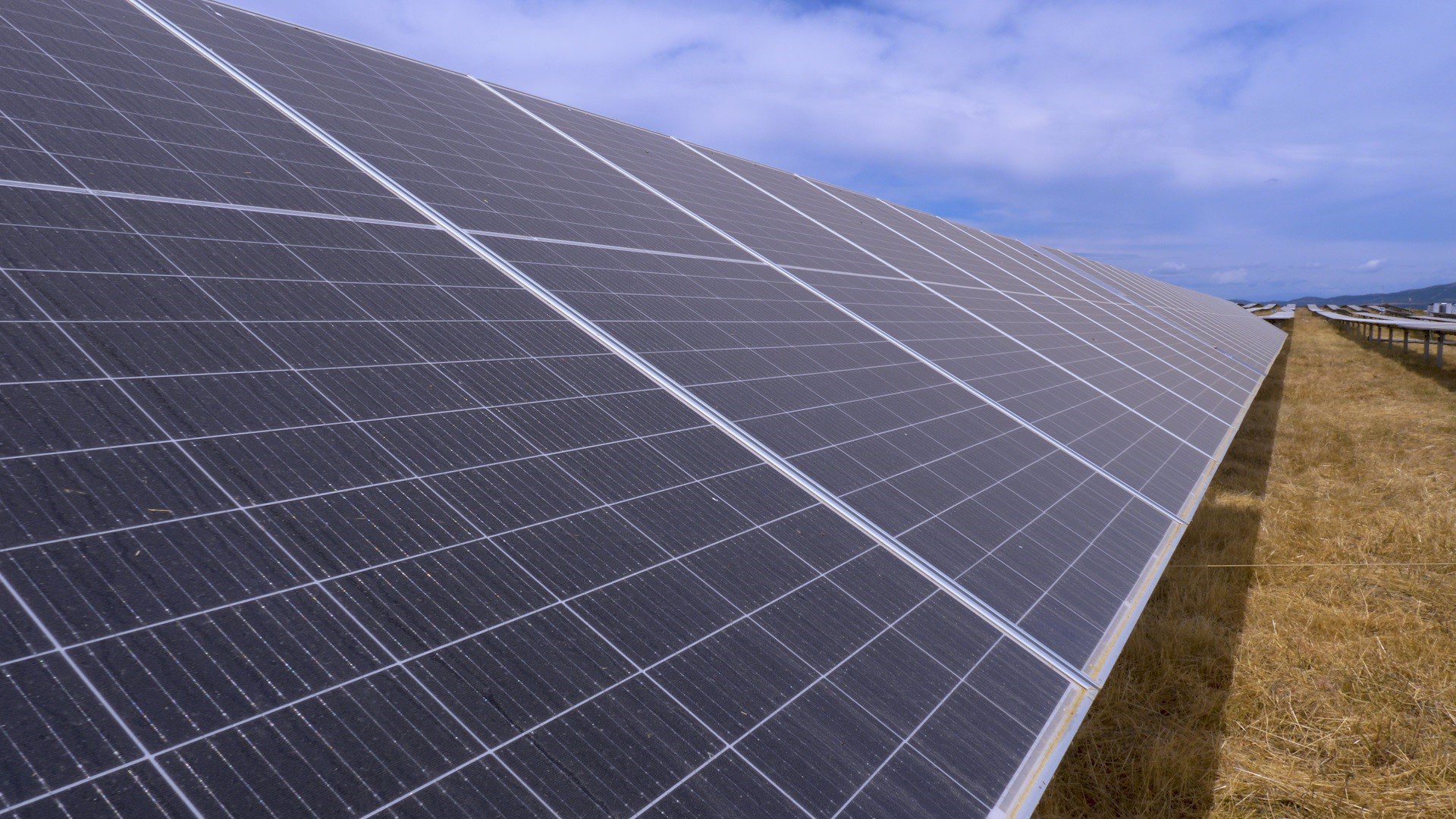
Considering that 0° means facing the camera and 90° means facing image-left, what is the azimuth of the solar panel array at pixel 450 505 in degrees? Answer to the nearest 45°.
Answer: approximately 315°
